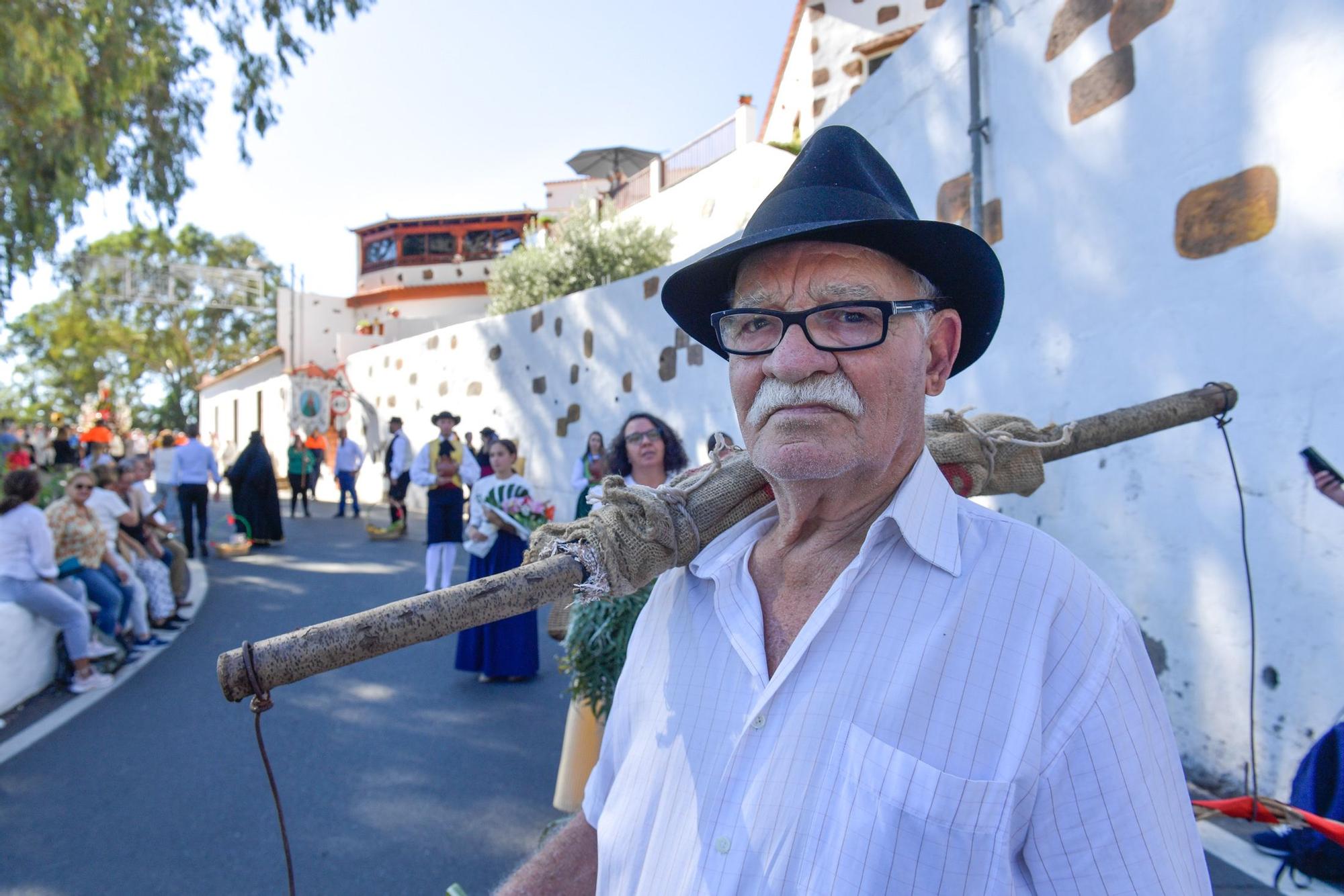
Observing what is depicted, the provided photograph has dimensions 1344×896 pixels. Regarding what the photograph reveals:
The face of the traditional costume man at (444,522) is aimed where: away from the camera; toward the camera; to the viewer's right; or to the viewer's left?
toward the camera

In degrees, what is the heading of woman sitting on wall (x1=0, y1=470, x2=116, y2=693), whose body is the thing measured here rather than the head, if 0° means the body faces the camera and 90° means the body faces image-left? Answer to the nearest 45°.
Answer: approximately 270°

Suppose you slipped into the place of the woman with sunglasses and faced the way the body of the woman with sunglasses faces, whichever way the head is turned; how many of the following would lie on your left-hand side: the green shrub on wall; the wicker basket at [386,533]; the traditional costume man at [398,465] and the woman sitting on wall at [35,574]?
3

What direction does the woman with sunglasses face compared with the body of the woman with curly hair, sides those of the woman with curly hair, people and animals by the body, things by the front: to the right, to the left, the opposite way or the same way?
to the left

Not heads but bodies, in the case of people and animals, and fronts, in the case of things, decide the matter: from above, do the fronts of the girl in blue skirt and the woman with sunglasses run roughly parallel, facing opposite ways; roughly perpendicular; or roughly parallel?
roughly perpendicular

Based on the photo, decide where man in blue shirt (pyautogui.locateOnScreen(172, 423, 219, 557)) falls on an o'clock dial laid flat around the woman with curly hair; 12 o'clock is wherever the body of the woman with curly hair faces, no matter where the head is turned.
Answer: The man in blue shirt is roughly at 5 o'clock from the woman with curly hair.

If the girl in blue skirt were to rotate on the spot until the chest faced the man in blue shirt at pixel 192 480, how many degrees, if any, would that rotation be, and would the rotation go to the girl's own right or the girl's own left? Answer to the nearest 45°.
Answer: approximately 135° to the girl's own right

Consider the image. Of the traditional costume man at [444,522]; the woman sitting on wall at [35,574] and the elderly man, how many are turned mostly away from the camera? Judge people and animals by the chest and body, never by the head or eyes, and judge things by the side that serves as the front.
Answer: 0

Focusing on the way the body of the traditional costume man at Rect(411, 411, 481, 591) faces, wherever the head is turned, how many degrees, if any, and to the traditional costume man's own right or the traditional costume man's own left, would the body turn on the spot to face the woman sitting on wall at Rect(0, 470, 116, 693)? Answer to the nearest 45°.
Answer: approximately 45° to the traditional costume man's own right

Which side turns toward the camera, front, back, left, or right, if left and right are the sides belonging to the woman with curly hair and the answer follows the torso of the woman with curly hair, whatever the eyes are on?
front

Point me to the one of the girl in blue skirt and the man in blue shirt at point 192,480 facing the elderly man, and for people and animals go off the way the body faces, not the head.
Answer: the girl in blue skirt
